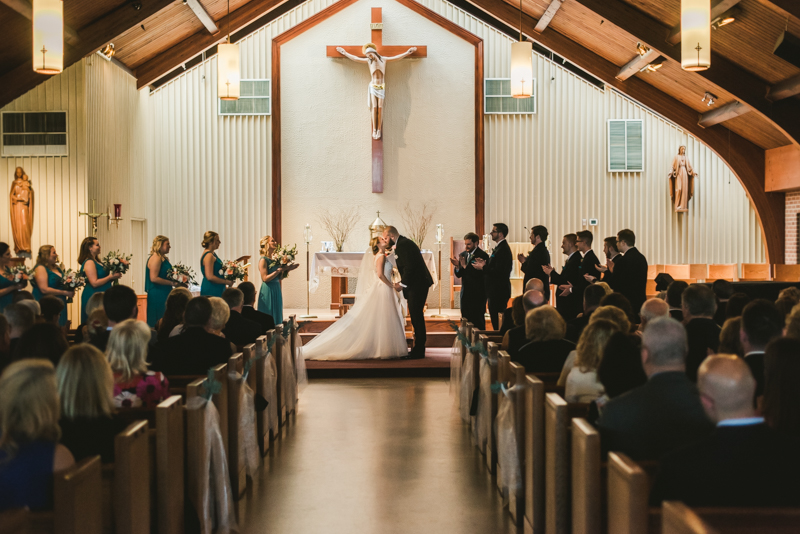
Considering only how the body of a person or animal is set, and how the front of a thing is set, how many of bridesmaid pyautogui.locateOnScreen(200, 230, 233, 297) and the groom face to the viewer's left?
1

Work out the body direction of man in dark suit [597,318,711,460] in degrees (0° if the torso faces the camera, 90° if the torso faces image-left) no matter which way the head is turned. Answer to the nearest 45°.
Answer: approximately 180°

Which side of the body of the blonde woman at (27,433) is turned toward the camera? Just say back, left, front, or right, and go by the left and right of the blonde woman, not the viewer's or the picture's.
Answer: back

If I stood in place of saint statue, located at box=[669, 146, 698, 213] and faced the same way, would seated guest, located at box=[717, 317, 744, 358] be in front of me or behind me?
in front

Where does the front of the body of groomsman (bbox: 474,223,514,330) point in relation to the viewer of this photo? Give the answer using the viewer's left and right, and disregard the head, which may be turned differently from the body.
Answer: facing to the left of the viewer

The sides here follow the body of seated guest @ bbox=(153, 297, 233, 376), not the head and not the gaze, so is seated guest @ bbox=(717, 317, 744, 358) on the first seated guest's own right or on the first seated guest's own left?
on the first seated guest's own right

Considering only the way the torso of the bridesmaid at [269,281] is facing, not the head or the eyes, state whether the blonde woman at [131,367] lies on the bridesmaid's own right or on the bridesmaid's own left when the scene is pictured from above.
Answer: on the bridesmaid's own right

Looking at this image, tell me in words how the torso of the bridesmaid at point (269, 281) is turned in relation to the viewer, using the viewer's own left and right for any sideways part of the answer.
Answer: facing to the right of the viewer

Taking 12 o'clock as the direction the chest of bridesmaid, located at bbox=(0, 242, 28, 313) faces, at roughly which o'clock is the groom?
The groom is roughly at 12 o'clock from the bridesmaid.

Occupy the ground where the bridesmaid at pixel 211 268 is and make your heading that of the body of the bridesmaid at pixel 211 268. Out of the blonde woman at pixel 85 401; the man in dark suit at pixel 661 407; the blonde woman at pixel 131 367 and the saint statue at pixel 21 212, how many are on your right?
3

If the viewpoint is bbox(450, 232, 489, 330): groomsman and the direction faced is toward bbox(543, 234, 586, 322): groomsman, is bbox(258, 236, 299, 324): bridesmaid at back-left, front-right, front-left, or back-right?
back-right

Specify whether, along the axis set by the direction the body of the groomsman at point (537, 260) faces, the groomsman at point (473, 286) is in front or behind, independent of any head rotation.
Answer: in front

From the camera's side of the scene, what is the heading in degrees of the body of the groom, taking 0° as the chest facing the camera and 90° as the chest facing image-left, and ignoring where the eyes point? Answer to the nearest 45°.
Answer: approximately 90°

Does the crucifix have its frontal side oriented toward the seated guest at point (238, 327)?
yes

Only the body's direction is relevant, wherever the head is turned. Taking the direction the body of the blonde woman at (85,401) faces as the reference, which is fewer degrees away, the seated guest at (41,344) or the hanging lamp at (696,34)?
the seated guest

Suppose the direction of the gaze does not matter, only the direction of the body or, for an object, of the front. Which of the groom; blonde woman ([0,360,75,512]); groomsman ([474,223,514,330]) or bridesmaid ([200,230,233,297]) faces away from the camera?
the blonde woman

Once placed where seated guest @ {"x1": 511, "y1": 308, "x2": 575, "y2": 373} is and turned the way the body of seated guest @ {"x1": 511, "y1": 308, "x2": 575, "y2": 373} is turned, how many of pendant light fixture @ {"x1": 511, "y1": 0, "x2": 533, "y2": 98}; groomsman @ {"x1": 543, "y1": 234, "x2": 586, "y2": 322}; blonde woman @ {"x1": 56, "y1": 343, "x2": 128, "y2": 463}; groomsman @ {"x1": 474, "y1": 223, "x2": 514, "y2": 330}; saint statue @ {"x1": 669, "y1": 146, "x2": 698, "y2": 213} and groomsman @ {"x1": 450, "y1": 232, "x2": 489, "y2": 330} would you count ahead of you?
5

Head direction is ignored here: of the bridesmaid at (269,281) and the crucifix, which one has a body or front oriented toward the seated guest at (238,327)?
the crucifix

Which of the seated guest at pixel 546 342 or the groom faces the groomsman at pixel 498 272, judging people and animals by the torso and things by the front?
the seated guest

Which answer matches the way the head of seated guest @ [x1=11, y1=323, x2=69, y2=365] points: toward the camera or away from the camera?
away from the camera

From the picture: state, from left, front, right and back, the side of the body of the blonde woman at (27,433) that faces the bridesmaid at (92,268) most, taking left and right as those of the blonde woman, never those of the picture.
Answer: front

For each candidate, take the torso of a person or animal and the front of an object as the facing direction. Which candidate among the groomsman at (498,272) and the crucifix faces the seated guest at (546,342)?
the crucifix
